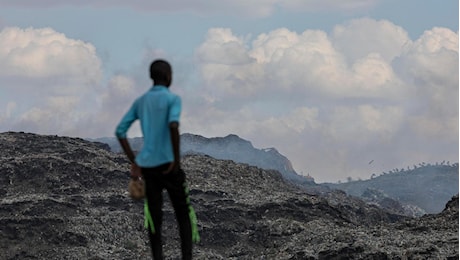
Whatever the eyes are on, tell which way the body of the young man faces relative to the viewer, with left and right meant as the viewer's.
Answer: facing away from the viewer

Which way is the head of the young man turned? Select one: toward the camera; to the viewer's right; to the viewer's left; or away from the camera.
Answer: away from the camera
